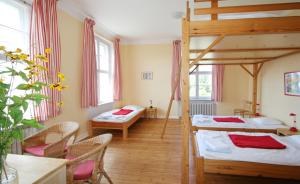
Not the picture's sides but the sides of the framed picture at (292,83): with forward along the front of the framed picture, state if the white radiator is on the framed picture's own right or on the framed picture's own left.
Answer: on the framed picture's own right

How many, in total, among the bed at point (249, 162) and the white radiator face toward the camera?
1

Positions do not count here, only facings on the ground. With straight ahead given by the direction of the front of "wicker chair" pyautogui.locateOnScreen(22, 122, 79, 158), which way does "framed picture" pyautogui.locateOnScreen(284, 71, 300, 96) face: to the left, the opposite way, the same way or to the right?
to the right

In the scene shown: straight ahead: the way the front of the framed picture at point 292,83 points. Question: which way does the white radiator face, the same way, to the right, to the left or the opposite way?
to the left

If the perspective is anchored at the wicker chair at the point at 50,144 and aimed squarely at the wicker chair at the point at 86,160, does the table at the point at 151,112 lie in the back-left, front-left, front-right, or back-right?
back-left

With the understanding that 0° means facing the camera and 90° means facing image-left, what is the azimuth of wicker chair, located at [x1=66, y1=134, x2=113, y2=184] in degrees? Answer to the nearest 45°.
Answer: approximately 45°

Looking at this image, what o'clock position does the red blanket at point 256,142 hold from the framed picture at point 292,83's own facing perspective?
The red blanket is roughly at 11 o'clock from the framed picture.

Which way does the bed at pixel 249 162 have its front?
to the viewer's left
